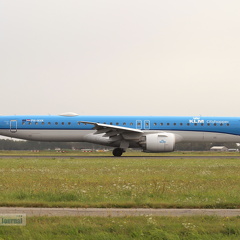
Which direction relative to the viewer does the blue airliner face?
to the viewer's right
